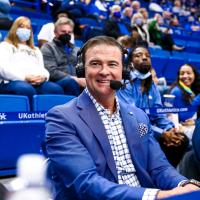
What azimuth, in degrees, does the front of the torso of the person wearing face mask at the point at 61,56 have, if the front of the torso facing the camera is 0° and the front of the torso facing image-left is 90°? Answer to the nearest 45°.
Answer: approximately 315°

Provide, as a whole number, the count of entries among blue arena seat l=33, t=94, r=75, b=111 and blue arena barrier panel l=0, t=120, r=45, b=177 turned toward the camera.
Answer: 2

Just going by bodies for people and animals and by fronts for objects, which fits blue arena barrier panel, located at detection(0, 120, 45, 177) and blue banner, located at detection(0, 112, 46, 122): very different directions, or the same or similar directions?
same or similar directions

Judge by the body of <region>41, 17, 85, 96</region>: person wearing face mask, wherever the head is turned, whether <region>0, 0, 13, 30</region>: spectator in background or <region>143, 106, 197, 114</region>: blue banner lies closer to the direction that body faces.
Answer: the blue banner

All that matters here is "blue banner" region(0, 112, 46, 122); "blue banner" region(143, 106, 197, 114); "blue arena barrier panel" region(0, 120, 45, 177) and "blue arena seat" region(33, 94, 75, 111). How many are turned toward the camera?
4

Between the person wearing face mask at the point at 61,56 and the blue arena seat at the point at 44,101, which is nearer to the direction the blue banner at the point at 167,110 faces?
the blue arena seat

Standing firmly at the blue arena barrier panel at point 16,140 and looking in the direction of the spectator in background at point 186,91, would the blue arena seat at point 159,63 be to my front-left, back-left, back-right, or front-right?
front-left

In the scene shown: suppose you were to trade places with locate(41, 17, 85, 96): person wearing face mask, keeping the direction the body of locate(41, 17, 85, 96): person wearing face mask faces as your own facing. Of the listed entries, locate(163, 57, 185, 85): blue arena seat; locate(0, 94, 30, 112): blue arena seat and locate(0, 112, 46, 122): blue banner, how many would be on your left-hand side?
1

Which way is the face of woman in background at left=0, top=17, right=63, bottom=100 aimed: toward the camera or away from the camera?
toward the camera

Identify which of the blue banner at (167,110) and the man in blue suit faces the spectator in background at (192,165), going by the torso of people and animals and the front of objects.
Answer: the blue banner

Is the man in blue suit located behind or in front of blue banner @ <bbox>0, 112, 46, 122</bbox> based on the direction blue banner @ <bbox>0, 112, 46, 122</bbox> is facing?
in front

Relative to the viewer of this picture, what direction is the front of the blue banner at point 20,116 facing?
facing the viewer

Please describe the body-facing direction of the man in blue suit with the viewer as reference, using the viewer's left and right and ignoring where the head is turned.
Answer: facing the viewer and to the right of the viewer

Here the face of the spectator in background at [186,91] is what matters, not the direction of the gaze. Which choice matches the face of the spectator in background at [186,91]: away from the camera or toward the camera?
toward the camera

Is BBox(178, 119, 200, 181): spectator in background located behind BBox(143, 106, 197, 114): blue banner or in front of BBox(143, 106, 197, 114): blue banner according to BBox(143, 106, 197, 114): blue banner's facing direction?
in front
